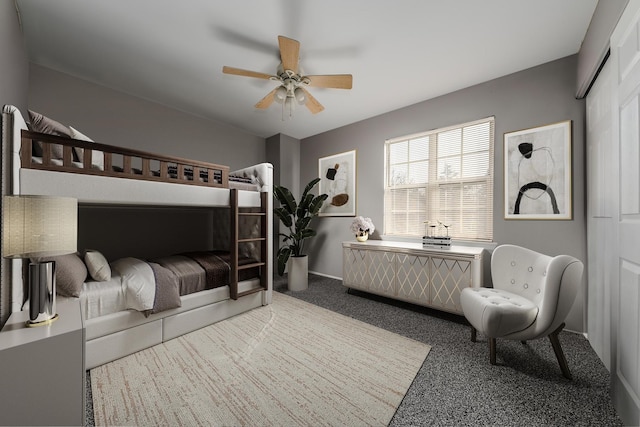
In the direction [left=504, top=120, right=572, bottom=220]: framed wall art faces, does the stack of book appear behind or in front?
in front

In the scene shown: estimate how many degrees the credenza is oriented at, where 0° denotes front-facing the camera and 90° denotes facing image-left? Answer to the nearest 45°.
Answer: approximately 45°

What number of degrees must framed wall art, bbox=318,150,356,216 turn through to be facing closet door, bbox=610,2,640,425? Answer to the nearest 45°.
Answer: approximately 90° to its left

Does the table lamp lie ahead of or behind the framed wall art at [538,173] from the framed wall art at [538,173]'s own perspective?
ahead

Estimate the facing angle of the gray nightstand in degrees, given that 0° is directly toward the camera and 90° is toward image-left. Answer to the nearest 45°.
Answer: approximately 270°

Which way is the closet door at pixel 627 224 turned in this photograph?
to the viewer's left

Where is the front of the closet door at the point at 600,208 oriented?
to the viewer's left

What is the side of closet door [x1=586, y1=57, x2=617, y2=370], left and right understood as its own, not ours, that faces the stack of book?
front

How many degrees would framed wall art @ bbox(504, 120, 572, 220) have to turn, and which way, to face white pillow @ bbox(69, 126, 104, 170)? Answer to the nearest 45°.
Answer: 0° — it already faces it
